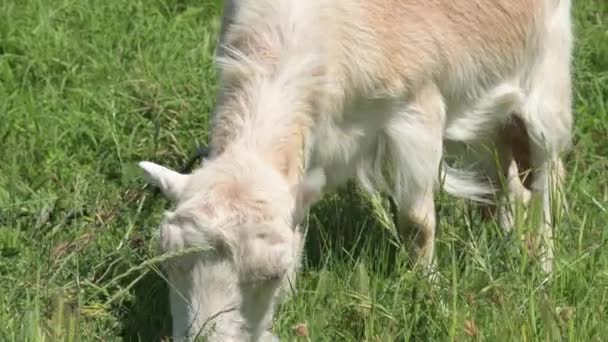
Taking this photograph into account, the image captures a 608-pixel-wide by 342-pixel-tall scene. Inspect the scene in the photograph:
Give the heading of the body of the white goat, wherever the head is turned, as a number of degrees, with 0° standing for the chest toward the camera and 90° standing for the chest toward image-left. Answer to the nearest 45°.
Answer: approximately 45°
